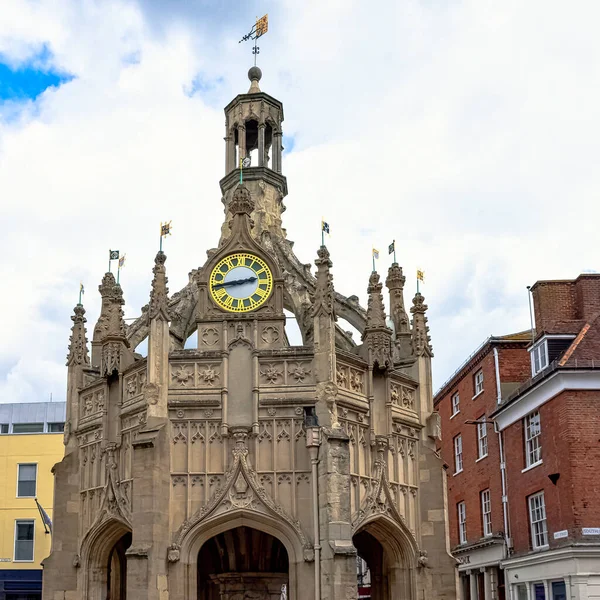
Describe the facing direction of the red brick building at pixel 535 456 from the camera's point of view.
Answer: facing the viewer and to the left of the viewer
